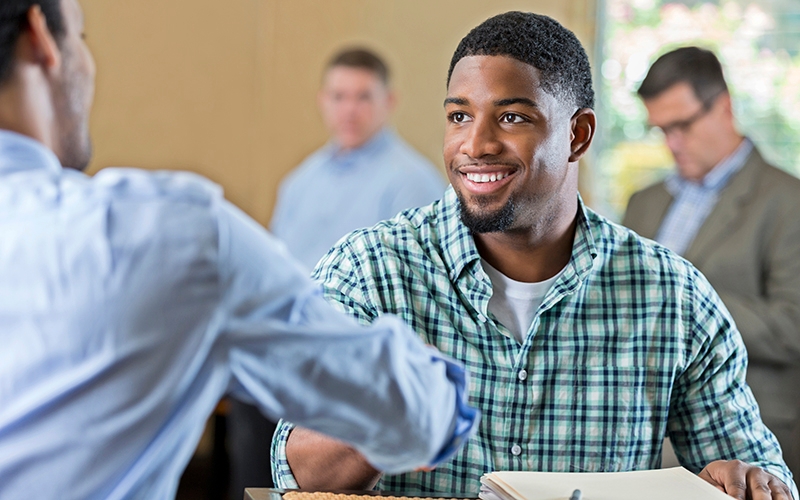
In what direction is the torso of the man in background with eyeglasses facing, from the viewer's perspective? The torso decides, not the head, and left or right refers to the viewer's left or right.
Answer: facing the viewer and to the left of the viewer

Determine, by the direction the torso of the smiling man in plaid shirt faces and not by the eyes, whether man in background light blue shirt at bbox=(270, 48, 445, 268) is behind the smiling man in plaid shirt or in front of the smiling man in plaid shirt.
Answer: behind

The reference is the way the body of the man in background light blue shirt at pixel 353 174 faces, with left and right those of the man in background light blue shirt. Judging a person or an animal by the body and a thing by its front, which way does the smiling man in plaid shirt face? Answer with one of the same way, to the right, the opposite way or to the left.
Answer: the same way

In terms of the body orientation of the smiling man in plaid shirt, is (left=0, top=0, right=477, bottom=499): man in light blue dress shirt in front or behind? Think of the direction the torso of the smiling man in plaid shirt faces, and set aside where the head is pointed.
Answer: in front

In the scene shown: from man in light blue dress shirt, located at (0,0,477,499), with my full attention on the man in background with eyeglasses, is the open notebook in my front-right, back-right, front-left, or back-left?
front-right

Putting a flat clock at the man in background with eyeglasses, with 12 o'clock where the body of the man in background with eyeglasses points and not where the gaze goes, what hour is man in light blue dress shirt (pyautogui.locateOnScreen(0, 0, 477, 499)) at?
The man in light blue dress shirt is roughly at 11 o'clock from the man in background with eyeglasses.

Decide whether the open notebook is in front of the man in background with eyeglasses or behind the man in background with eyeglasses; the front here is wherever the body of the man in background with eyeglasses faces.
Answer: in front

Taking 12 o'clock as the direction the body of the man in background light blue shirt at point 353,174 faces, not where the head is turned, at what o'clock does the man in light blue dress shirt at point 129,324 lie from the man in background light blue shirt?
The man in light blue dress shirt is roughly at 12 o'clock from the man in background light blue shirt.

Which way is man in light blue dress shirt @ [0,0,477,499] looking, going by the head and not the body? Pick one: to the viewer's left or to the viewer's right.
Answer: to the viewer's right

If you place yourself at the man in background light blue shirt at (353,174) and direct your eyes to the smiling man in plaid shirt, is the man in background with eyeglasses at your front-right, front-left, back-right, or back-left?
front-left

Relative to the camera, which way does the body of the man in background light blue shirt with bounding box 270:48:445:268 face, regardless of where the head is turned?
toward the camera

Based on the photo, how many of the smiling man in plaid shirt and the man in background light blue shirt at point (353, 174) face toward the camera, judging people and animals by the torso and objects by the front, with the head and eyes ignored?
2

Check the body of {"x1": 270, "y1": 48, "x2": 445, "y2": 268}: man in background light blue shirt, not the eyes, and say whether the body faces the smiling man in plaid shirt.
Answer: yes

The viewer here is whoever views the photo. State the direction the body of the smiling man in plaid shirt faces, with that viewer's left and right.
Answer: facing the viewer

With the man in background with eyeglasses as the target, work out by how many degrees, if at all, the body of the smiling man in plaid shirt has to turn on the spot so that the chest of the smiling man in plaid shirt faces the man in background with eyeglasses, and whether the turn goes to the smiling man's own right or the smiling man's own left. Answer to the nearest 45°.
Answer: approximately 135° to the smiling man's own left
